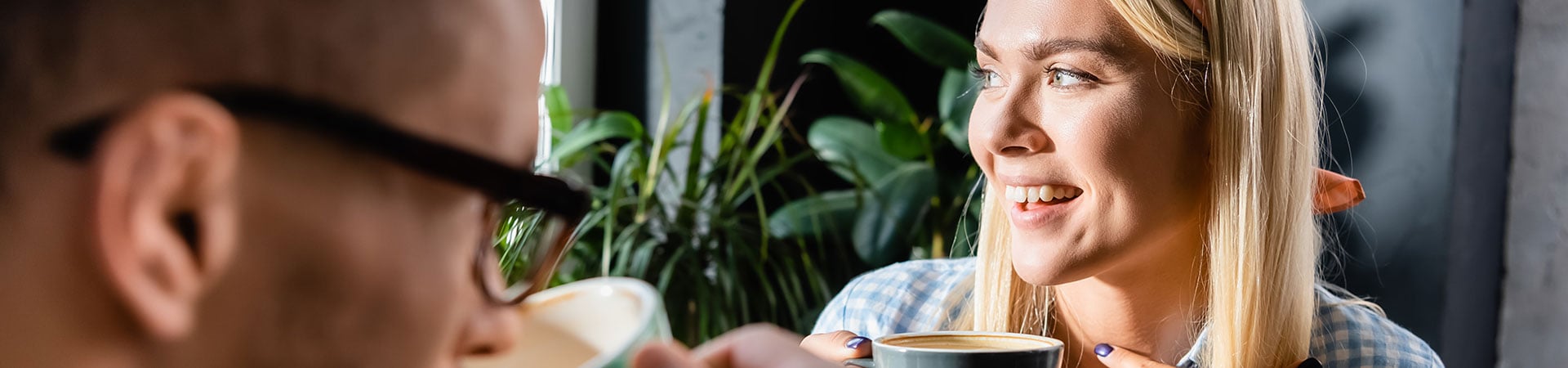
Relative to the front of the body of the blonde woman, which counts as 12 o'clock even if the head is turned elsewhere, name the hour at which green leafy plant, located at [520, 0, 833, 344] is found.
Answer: The green leafy plant is roughly at 3 o'clock from the blonde woman.

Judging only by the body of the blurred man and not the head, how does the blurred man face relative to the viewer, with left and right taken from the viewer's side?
facing away from the viewer and to the right of the viewer

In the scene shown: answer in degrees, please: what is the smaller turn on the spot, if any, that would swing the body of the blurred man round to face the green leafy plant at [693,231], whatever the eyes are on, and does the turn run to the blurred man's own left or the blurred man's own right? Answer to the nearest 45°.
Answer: approximately 45° to the blurred man's own left

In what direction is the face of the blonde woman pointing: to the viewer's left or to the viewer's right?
to the viewer's left

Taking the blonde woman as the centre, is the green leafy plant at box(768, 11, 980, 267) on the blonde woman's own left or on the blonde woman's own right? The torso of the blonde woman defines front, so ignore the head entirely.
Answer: on the blonde woman's own right

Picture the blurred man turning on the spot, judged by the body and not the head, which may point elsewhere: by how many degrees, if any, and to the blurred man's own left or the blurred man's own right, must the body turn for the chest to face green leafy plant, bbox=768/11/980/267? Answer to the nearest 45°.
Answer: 0° — they already face it

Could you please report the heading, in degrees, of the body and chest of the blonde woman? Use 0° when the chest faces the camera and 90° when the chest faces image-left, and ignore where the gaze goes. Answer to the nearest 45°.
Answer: approximately 45°

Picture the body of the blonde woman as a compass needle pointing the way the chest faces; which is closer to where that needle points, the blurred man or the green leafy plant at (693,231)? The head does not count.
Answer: the blurred man
